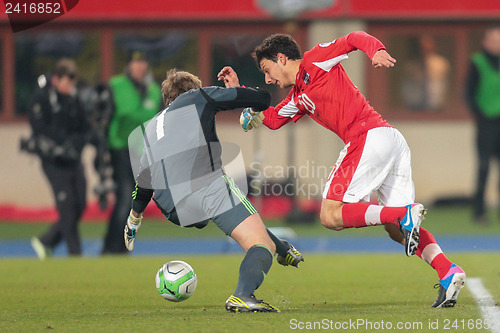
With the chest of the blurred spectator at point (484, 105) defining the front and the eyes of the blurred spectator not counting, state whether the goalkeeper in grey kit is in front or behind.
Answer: in front

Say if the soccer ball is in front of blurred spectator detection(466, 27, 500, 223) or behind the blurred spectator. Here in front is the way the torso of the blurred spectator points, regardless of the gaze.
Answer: in front

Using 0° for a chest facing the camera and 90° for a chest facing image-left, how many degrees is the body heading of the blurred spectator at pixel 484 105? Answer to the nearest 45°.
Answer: approximately 0°
